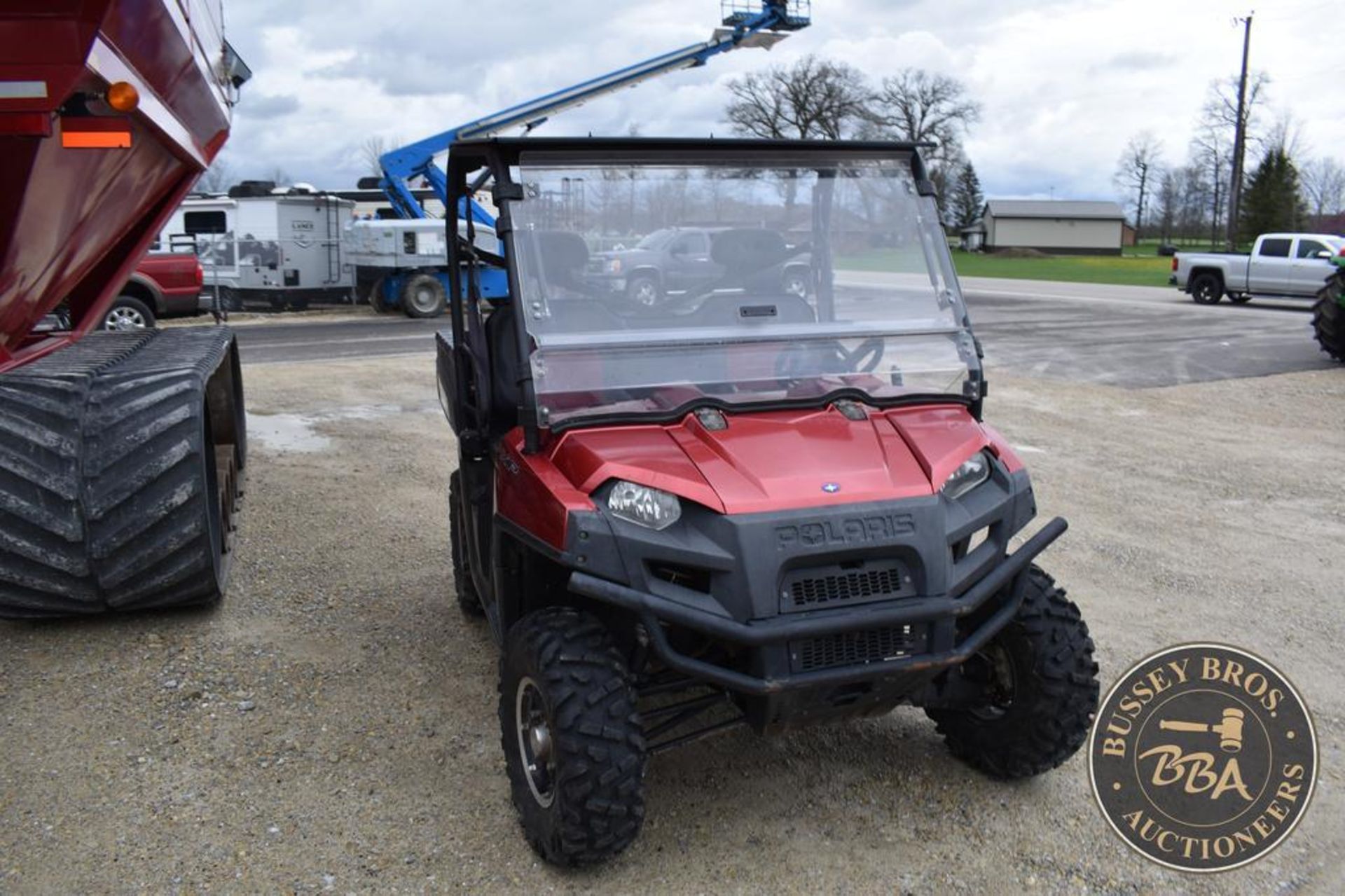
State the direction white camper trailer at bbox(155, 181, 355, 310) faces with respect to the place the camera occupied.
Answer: facing away from the viewer and to the left of the viewer

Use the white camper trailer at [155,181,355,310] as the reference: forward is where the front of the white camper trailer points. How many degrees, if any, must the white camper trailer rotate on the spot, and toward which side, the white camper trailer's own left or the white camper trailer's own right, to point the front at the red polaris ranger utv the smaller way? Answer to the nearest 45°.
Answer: approximately 135° to the white camper trailer's own left

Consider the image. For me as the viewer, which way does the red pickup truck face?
facing to the left of the viewer

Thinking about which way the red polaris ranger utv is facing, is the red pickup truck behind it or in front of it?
behind

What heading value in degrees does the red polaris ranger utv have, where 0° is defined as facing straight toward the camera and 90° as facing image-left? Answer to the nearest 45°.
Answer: approximately 315°

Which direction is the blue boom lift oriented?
to the viewer's right

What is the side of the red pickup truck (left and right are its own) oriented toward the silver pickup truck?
back

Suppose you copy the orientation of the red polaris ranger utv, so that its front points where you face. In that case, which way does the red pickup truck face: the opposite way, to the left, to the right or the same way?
to the right

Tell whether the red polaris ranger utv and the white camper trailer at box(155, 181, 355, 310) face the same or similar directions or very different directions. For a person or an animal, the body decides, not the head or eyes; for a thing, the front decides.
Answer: very different directions
